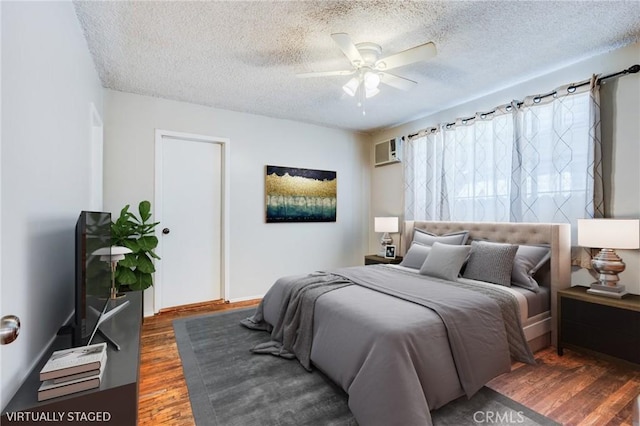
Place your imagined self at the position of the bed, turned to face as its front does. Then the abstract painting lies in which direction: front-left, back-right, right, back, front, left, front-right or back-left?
right

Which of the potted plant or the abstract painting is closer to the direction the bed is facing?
the potted plant

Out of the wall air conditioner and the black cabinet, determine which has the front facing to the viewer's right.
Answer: the black cabinet

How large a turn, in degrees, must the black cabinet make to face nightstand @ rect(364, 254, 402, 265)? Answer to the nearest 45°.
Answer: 0° — it already faces it

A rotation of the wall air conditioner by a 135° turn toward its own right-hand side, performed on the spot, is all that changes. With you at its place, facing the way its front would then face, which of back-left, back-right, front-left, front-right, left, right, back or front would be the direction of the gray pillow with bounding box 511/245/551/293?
back-right

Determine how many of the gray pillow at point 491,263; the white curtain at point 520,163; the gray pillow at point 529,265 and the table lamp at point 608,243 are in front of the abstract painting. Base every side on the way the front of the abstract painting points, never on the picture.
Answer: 4

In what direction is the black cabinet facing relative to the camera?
to the viewer's right

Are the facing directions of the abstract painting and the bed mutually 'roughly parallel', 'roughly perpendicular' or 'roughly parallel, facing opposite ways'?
roughly perpendicular

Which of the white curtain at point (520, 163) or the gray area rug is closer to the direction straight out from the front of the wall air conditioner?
the gray area rug

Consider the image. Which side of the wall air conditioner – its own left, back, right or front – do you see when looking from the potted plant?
front

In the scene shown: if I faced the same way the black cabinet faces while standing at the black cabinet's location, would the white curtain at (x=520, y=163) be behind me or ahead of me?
ahead

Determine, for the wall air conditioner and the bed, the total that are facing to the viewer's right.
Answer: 0

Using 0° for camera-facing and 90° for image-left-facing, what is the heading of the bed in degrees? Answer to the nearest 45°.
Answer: approximately 45°

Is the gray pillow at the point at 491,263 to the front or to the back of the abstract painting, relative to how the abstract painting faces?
to the front

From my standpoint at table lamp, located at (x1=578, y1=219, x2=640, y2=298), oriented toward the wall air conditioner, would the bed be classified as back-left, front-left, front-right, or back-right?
front-left

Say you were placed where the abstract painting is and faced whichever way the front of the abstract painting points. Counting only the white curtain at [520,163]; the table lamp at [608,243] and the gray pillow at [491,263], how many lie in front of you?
3

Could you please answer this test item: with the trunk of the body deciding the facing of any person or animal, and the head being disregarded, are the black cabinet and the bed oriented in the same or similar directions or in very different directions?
very different directions

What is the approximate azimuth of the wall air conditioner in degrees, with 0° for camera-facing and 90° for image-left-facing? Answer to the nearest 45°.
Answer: approximately 45°
